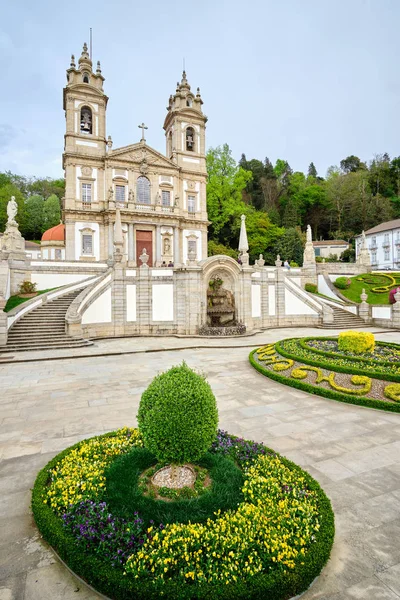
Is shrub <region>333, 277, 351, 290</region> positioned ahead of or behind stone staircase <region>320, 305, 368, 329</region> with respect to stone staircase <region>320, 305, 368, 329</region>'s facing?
behind

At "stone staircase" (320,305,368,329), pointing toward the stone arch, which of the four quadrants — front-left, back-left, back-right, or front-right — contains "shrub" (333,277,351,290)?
back-right

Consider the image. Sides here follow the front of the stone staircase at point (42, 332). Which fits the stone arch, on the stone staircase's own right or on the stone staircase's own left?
on the stone staircase's own left

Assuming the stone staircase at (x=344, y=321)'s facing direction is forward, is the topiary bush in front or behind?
in front

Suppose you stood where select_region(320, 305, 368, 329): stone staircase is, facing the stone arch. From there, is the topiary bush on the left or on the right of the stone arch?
left

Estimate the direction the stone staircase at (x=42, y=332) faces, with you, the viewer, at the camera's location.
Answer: facing the viewer

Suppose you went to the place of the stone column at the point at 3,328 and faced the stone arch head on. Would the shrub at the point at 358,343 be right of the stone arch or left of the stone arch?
right

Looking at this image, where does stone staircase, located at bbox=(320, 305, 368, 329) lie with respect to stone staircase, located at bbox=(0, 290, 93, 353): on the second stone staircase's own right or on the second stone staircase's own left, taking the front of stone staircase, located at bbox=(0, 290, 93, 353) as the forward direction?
on the second stone staircase's own left

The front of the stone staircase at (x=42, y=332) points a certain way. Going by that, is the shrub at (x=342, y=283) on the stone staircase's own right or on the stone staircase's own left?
on the stone staircase's own left

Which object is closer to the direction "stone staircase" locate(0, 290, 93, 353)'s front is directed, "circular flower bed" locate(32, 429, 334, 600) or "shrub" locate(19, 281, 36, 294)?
the circular flower bed

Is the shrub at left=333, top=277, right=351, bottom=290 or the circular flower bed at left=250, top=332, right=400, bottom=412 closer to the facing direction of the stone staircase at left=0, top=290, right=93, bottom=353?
the circular flower bed
